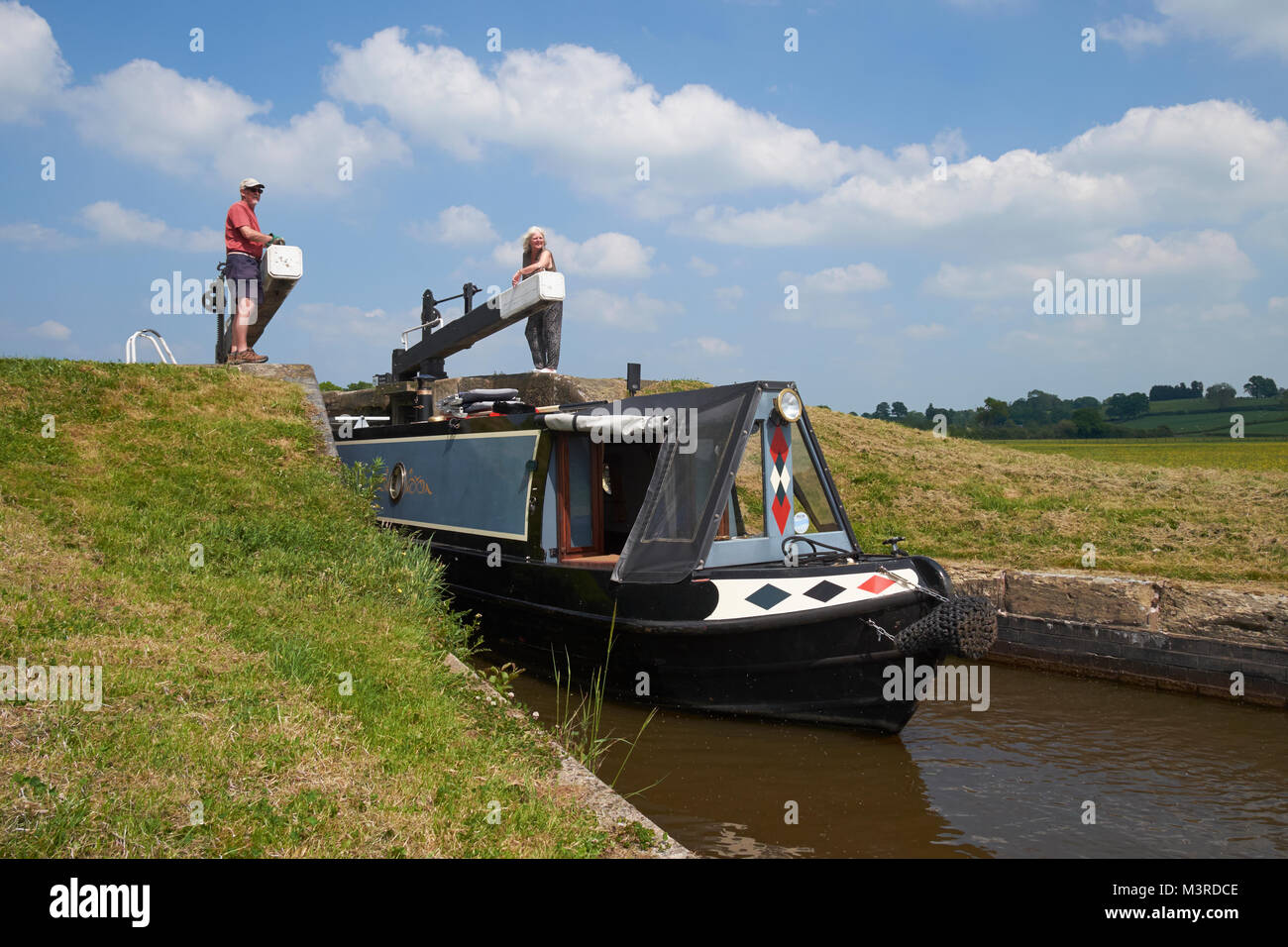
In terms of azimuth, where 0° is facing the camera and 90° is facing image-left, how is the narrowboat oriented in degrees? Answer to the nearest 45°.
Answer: approximately 315°

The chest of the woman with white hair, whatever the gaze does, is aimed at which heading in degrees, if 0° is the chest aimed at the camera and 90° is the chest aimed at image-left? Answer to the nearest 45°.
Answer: approximately 45°

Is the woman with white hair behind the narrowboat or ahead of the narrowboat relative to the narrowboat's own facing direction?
behind

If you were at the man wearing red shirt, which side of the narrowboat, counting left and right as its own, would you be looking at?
back

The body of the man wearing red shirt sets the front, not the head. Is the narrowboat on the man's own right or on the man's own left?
on the man's own right

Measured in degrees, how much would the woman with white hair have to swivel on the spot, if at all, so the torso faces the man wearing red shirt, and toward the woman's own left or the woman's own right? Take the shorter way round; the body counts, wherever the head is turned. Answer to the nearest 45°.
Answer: approximately 45° to the woman's own right

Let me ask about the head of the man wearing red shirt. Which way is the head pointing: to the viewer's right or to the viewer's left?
to the viewer's right

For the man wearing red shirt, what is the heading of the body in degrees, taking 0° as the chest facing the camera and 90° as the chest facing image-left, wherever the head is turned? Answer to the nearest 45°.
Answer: approximately 270°

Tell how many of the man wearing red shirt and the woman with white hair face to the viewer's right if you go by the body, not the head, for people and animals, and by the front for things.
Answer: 1
